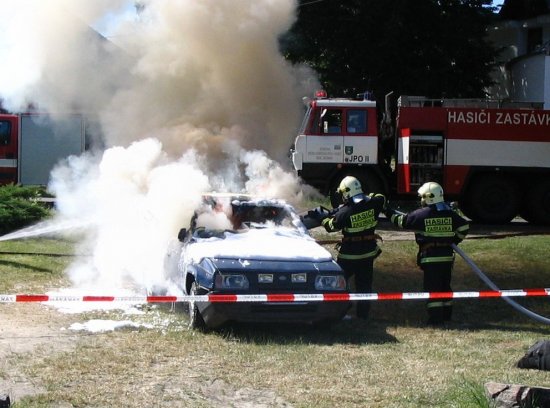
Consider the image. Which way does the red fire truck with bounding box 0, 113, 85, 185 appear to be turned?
to the viewer's left

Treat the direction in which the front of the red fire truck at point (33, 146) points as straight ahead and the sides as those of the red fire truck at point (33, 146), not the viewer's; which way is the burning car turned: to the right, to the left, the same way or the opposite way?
to the left

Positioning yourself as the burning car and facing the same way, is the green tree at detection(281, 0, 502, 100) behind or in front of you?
behind

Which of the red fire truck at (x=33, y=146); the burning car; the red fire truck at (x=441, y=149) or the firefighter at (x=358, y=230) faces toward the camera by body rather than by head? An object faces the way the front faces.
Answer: the burning car

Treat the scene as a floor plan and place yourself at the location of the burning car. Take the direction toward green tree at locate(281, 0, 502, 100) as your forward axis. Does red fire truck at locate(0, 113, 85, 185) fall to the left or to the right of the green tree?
left

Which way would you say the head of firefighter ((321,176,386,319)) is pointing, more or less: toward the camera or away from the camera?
away from the camera

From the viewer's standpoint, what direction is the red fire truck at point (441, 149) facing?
to the viewer's left

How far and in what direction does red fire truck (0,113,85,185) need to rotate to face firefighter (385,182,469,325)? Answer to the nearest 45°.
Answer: approximately 90° to its left

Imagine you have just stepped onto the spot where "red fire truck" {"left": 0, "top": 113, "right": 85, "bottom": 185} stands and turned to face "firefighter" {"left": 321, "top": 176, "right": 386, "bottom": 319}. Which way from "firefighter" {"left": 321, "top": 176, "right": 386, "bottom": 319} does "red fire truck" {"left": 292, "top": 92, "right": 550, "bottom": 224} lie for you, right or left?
left

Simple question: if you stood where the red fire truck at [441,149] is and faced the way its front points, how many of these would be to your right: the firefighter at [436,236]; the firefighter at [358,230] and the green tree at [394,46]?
1
